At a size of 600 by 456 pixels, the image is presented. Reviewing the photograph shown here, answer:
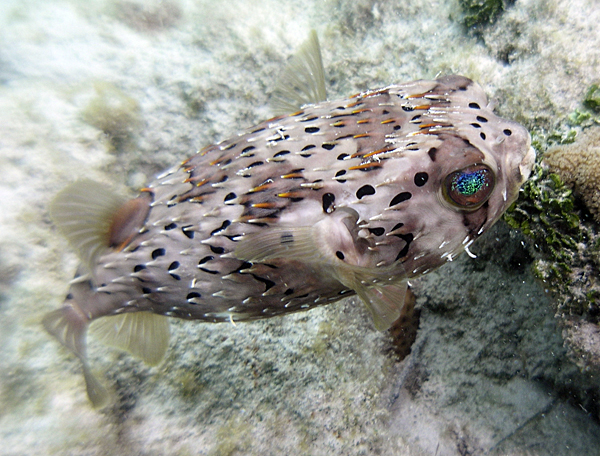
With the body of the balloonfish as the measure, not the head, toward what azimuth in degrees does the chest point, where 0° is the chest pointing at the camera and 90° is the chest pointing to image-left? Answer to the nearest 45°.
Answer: approximately 270°

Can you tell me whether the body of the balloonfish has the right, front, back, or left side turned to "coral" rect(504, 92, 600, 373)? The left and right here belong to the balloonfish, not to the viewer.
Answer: front

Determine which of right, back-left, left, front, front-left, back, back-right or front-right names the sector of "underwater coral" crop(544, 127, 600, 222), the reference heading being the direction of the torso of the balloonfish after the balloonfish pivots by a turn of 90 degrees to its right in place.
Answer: left

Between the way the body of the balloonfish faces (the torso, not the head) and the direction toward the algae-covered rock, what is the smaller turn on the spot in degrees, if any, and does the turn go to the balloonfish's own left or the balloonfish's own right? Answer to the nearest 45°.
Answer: approximately 45° to the balloonfish's own left
